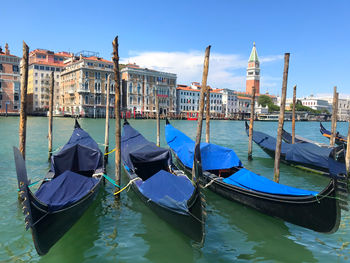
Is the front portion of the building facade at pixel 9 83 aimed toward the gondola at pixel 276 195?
yes

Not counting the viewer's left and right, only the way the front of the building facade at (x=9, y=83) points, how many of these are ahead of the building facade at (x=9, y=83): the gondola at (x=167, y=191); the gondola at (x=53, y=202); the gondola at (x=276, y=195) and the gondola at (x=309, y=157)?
4

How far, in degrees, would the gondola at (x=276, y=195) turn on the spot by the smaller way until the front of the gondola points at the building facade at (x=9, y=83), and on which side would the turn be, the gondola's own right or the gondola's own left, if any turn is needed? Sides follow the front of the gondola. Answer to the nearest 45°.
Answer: approximately 180°

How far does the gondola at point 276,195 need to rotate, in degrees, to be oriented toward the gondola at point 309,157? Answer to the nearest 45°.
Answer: approximately 135° to its left

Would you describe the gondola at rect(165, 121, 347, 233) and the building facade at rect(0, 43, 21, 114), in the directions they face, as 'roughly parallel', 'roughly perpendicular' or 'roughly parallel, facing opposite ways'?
roughly parallel

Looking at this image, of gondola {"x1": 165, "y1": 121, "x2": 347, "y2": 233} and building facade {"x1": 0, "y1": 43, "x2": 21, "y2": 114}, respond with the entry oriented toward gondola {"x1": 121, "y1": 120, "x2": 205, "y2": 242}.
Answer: the building facade

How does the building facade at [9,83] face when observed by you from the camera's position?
facing the viewer

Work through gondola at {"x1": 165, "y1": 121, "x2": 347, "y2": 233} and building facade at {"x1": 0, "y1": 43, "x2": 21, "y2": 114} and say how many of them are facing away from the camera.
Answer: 0

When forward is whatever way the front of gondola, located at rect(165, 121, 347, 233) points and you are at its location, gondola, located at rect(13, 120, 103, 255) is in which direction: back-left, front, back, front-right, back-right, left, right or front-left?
right

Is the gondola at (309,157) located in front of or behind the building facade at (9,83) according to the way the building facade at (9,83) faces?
in front

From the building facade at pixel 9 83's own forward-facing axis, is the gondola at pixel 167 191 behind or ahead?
ahead
